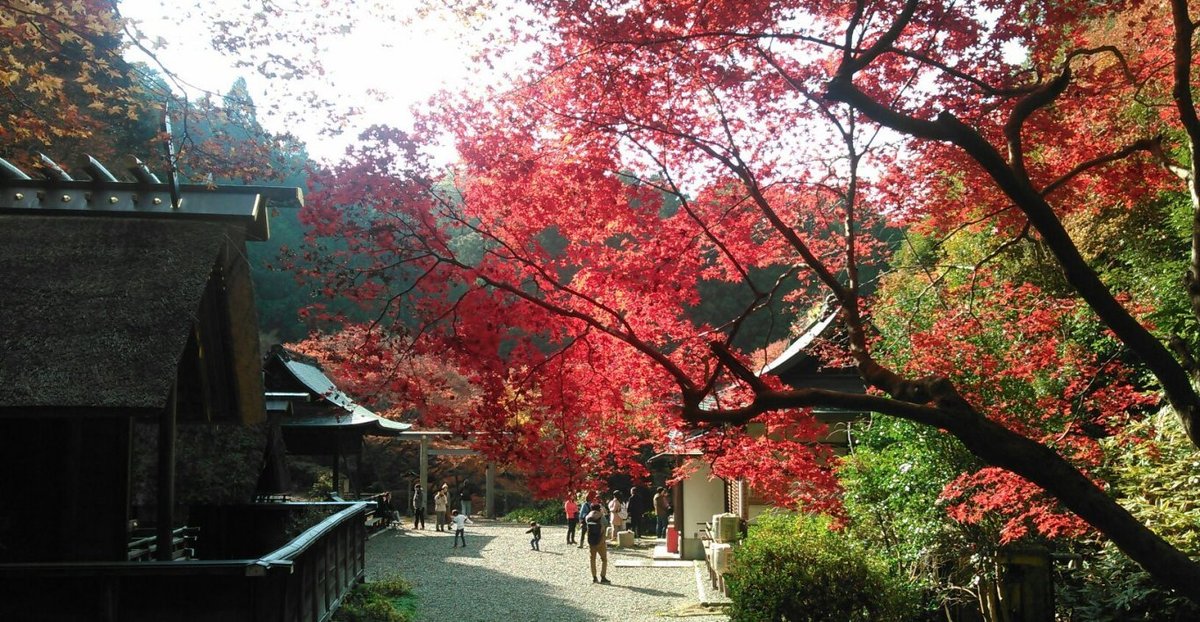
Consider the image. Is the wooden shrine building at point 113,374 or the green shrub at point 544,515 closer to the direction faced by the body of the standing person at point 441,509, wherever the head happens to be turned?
the wooden shrine building

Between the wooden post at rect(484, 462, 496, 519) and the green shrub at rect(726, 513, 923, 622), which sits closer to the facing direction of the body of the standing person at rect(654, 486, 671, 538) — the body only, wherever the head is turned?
the green shrub

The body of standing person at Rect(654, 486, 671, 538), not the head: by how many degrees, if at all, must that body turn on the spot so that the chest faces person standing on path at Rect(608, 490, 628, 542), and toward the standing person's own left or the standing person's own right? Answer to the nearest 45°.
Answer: approximately 135° to the standing person's own right

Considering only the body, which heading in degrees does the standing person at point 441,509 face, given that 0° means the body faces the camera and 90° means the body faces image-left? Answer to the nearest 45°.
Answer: approximately 0°

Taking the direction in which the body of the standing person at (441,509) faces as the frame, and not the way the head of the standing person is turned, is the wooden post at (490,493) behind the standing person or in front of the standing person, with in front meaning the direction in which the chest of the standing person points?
behind

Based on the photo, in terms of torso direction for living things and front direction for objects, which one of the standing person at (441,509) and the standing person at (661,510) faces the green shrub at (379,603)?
the standing person at (441,509)

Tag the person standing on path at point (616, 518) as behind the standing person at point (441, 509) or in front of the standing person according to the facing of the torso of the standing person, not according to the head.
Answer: in front
